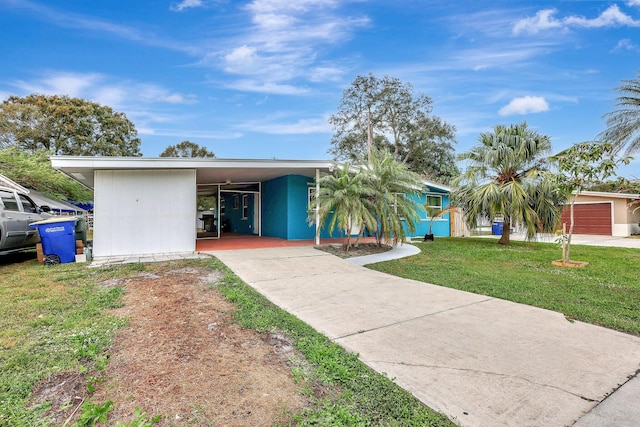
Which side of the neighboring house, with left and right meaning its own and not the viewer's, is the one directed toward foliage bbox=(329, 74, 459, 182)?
right

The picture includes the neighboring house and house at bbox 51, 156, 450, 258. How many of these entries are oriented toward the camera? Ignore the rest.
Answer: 2

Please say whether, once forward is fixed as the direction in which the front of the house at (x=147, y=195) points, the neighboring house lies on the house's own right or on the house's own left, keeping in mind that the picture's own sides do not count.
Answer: on the house's own left

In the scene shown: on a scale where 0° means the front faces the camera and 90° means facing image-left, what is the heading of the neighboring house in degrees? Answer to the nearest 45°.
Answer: approximately 0°
